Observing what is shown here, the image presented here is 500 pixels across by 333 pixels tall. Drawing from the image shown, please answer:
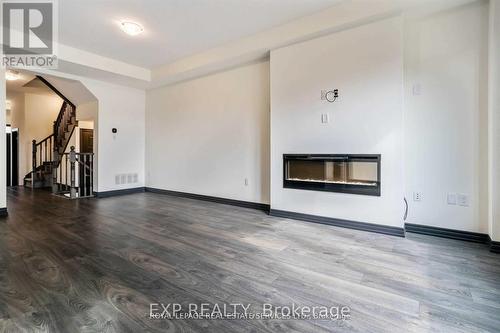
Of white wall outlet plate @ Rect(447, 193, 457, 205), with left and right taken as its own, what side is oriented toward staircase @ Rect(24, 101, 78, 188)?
right

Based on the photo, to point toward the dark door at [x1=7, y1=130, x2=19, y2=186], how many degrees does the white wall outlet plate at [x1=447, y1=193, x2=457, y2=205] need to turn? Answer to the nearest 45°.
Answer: approximately 90° to its right

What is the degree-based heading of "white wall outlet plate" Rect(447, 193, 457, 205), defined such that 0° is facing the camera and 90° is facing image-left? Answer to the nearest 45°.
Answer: approximately 0°

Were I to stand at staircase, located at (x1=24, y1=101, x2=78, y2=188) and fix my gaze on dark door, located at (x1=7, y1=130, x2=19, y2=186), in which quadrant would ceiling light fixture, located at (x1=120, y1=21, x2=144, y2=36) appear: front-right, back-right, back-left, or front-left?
back-left

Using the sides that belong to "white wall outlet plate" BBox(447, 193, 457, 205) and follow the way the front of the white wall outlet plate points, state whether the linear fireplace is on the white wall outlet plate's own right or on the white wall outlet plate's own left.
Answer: on the white wall outlet plate's own right

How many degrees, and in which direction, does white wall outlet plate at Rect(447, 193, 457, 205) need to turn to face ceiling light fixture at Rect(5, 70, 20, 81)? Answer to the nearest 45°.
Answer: approximately 90° to its right

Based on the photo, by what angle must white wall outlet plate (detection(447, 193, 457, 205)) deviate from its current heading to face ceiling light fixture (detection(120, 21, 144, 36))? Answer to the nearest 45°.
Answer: approximately 45° to its right
